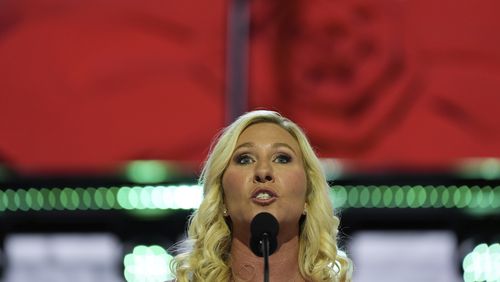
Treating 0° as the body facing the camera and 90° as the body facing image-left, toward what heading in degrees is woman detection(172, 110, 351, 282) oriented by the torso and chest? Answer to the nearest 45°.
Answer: approximately 0°

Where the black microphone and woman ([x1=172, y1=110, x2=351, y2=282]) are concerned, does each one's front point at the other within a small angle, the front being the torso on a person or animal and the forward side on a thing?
yes

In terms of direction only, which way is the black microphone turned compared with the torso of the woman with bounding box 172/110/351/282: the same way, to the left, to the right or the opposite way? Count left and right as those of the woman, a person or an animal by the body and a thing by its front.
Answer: the opposite way

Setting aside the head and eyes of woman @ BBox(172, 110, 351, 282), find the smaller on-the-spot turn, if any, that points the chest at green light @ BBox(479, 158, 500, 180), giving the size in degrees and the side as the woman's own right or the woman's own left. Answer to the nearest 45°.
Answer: approximately 135° to the woman's own left

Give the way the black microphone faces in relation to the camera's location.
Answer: facing away from the viewer

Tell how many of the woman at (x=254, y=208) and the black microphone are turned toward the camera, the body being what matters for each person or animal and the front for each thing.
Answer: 1

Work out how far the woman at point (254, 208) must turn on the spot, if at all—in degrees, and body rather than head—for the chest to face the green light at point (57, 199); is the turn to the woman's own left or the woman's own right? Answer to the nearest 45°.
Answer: approximately 135° to the woman's own right

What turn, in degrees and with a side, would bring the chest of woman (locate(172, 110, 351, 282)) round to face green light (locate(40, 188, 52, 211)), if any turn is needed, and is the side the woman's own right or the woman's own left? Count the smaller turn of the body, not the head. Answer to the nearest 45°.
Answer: approximately 135° to the woman's own right
